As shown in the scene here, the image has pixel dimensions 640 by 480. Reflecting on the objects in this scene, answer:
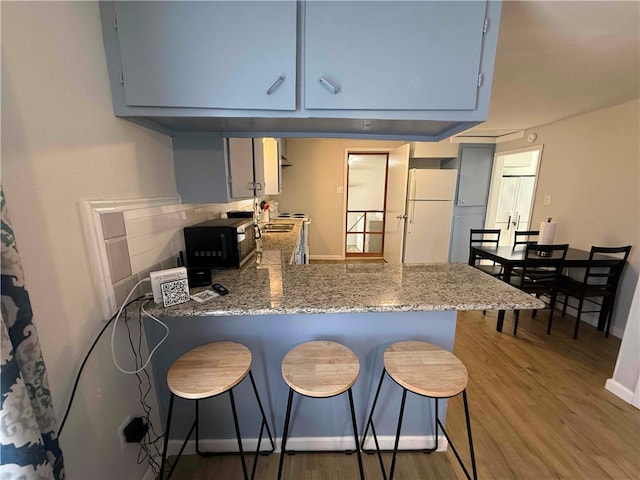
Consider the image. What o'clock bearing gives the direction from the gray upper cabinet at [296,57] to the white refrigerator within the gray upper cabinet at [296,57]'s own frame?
The white refrigerator is roughly at 7 o'clock from the gray upper cabinet.

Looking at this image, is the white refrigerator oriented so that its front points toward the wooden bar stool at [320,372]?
yes

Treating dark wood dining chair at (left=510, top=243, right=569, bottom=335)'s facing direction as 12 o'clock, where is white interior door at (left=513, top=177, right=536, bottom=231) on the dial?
The white interior door is roughly at 1 o'clock from the dark wood dining chair.

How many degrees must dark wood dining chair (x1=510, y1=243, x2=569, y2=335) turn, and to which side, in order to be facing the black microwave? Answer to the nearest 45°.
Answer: approximately 90° to its left

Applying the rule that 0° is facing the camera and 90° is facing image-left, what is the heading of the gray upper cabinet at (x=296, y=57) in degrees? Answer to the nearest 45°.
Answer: approximately 0°

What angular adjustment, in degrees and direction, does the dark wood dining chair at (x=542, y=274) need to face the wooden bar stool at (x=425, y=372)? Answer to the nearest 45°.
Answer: approximately 135° to its left

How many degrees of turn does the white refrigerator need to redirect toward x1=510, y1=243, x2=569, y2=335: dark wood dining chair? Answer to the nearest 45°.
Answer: approximately 45° to its left

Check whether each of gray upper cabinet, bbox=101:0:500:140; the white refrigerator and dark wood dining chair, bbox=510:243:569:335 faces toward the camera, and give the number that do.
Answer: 2

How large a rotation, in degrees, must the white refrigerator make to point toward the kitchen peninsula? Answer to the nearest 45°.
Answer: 0° — it already faces it

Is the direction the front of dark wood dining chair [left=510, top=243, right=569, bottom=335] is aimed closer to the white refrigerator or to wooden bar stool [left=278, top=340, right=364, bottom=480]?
the white refrigerator

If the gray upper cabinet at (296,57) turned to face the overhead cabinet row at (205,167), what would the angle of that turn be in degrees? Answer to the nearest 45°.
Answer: approximately 135° to its right

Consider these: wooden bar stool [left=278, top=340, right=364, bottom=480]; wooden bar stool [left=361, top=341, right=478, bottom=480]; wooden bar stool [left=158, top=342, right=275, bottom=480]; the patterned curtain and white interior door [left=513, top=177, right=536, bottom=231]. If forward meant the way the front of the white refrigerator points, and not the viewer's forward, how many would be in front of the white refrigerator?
4

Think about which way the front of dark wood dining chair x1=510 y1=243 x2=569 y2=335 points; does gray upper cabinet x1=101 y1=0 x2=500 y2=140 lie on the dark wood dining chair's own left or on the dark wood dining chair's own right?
on the dark wood dining chair's own left

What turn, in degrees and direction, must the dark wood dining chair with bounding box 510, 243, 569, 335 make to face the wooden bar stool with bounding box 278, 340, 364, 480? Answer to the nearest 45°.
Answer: approximately 135° to its left
